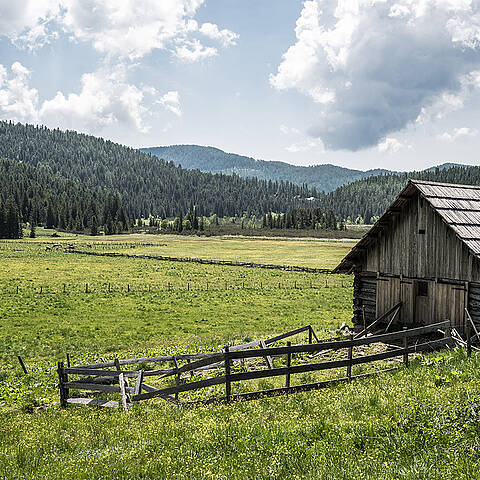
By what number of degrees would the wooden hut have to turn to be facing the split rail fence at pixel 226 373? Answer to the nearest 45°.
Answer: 0° — it already faces it

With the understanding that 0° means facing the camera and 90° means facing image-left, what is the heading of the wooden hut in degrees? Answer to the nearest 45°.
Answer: approximately 45°
